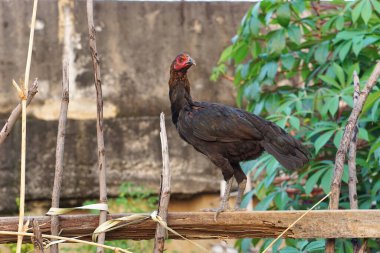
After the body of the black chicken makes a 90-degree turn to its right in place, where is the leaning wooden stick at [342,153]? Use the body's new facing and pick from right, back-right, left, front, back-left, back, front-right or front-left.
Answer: back-right

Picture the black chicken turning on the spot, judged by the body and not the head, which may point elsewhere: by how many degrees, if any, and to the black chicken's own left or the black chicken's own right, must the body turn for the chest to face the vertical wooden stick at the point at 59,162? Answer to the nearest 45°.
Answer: approximately 45° to the black chicken's own left

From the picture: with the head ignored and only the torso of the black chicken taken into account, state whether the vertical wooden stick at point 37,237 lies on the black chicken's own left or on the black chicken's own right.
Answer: on the black chicken's own left

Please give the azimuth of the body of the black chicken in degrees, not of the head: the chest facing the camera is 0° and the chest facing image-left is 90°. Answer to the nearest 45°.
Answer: approximately 90°

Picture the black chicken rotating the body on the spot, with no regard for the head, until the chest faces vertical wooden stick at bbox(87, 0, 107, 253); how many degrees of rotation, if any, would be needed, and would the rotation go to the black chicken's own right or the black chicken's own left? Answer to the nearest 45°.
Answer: approximately 45° to the black chicken's own left

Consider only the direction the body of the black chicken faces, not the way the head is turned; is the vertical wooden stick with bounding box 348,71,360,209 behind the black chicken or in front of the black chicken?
behind
